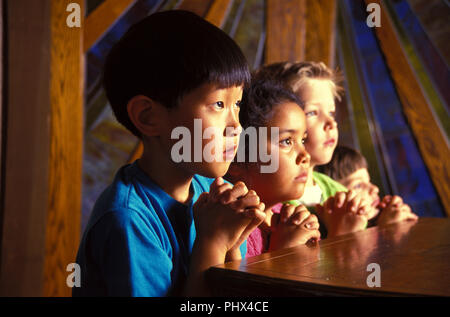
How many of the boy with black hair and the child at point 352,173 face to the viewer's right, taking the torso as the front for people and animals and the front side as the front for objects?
2

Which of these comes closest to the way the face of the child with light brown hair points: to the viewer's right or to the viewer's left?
to the viewer's right

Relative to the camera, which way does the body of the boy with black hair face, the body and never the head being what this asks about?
to the viewer's right

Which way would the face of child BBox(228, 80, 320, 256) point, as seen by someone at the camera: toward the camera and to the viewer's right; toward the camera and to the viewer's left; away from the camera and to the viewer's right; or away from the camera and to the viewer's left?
toward the camera and to the viewer's right

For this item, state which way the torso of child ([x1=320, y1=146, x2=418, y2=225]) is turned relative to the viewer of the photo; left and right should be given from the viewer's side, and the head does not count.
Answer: facing to the right of the viewer

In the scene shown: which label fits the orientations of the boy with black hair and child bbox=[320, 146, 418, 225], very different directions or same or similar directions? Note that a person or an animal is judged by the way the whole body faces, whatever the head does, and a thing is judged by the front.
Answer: same or similar directions
